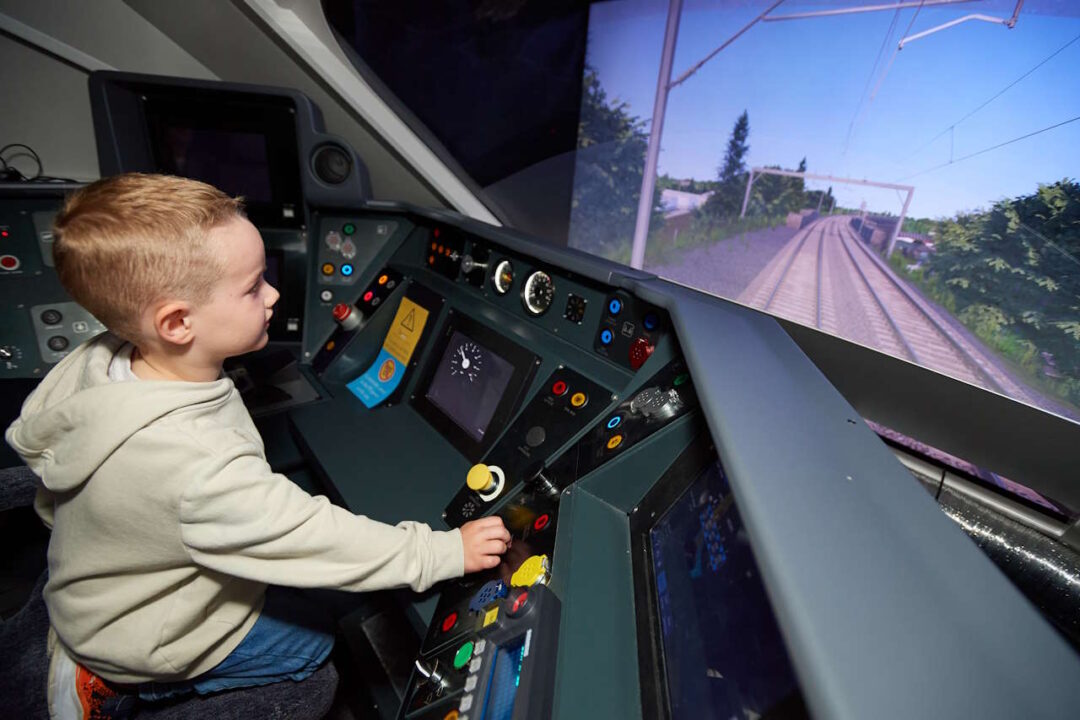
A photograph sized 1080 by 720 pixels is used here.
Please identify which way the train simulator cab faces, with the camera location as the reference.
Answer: facing away from the viewer and to the right of the viewer

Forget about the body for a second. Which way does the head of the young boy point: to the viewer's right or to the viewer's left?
to the viewer's right

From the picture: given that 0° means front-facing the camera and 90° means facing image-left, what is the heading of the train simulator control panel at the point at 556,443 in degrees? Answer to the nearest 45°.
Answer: approximately 45°
